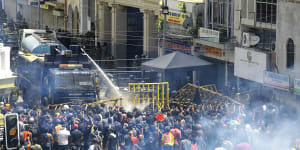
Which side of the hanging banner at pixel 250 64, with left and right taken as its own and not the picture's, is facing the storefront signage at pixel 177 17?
right

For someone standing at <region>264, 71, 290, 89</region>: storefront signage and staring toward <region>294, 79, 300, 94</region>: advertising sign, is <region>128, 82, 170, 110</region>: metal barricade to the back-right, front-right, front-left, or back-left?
back-right

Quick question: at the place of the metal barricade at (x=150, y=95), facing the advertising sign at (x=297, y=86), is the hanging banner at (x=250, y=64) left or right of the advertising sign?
left

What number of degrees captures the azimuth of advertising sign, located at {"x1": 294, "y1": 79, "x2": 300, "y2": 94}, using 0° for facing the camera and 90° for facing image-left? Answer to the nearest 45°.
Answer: approximately 45°
